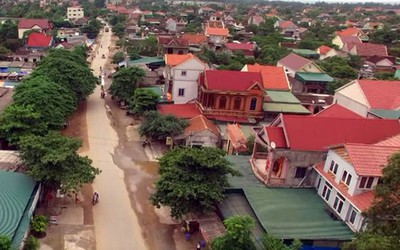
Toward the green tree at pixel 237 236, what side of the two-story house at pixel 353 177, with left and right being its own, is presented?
front

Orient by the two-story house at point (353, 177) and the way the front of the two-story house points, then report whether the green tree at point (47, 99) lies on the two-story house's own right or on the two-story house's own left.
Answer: on the two-story house's own right

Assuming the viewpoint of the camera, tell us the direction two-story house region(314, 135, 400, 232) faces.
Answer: facing the viewer and to the left of the viewer

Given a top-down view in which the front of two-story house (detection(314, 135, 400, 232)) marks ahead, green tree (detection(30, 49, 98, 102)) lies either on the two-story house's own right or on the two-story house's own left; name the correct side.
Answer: on the two-story house's own right

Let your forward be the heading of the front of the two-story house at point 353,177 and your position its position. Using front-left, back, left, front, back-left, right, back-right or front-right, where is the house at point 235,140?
right

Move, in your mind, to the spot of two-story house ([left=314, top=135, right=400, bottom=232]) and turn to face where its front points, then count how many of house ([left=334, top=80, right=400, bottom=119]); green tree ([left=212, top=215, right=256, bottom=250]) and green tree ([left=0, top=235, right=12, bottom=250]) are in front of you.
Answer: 2

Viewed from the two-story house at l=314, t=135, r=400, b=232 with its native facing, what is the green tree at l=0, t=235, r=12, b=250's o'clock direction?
The green tree is roughly at 12 o'clock from the two-story house.

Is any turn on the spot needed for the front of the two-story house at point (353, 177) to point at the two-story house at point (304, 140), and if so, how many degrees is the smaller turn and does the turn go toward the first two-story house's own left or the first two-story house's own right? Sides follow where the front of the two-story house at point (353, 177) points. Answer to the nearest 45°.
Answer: approximately 90° to the first two-story house's own right

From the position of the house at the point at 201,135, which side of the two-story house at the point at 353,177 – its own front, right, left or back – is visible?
right

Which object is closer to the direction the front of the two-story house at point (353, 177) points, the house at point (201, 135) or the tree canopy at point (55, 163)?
the tree canopy

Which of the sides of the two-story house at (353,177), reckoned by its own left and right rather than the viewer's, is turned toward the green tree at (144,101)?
right

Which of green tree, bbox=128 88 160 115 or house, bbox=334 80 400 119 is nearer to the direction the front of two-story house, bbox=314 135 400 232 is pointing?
the green tree

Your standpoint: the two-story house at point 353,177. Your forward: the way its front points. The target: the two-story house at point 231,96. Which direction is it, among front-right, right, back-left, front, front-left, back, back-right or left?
right

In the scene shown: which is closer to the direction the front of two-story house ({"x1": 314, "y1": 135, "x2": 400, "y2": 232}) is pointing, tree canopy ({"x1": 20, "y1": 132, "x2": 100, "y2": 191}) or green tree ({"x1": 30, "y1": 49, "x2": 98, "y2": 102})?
the tree canopy

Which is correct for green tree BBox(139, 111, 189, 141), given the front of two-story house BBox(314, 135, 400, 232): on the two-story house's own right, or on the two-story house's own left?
on the two-story house's own right
